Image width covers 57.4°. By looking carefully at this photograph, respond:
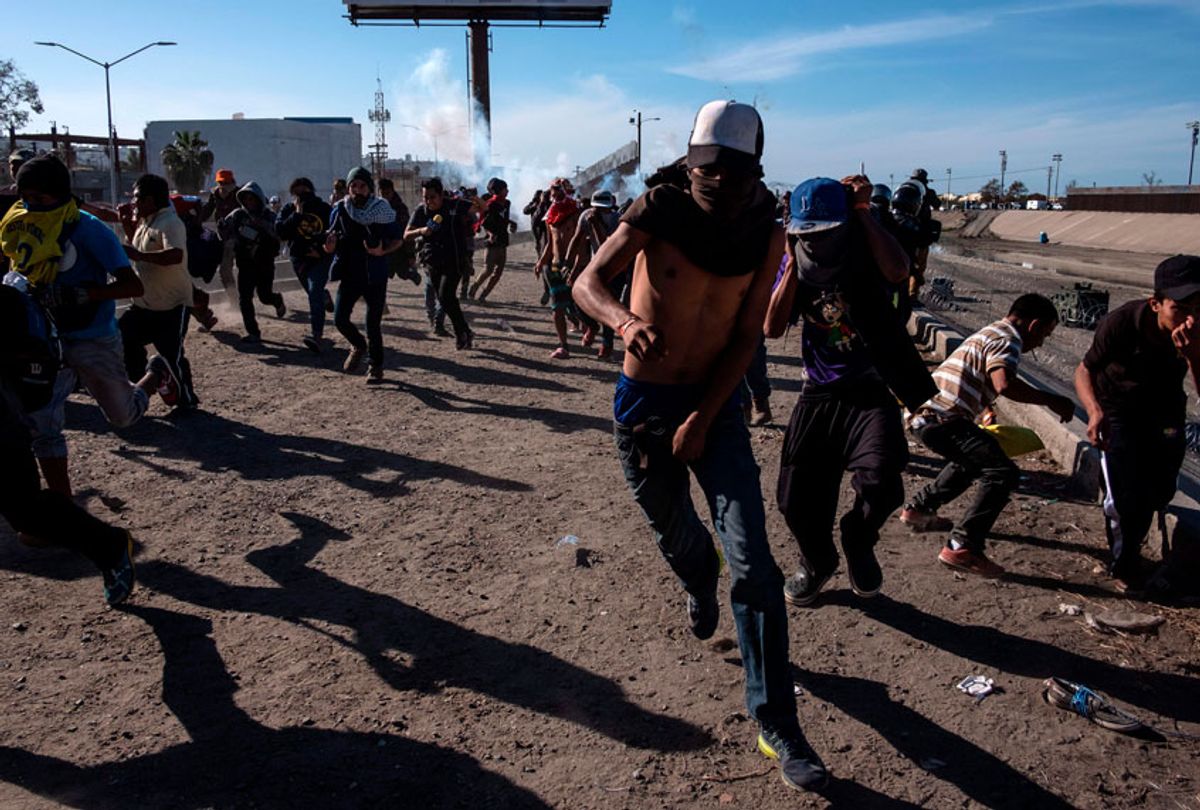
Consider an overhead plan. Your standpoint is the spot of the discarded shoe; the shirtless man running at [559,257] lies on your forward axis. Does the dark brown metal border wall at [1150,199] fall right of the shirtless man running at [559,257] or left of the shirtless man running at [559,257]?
right

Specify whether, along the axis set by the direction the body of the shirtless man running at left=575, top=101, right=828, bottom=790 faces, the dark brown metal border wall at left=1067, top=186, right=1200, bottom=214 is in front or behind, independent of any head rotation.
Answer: behind

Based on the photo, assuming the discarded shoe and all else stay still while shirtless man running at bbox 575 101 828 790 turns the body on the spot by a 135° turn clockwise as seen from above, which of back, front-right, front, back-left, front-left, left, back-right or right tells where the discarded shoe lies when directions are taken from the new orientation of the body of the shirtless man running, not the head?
back-right

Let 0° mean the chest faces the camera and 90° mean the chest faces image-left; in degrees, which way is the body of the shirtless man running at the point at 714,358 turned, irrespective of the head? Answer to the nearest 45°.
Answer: approximately 0°
